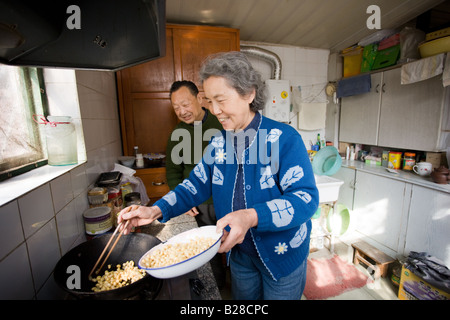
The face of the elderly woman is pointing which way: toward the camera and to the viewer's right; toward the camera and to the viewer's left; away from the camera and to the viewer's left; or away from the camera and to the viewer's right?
toward the camera and to the viewer's left

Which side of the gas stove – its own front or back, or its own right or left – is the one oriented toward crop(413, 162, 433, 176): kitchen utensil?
front

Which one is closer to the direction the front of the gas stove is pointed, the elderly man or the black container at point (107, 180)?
the elderly man

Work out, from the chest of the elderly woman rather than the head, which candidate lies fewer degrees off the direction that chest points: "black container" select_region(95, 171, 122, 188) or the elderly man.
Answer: the black container

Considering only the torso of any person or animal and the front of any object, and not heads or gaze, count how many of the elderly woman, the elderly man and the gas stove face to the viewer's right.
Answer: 1

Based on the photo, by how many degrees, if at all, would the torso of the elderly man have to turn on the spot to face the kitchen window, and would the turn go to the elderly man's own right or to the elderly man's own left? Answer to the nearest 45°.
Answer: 0° — they already face it

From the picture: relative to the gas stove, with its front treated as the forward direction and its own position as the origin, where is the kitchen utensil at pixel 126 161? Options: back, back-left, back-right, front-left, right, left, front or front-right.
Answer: left

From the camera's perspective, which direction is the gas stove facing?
to the viewer's right

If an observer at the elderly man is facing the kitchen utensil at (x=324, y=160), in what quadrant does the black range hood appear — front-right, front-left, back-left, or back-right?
back-right
